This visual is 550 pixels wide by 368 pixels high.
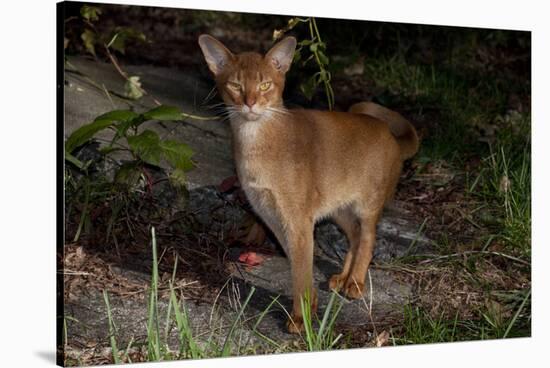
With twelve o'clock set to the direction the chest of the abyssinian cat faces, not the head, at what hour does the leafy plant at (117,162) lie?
The leafy plant is roughly at 2 o'clock from the abyssinian cat.

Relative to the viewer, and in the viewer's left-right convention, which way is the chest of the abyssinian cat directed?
facing the viewer and to the left of the viewer
